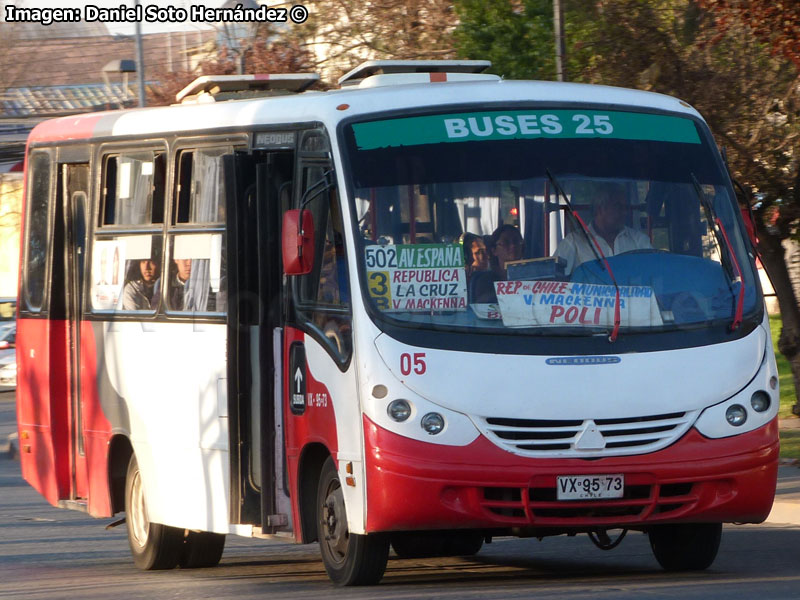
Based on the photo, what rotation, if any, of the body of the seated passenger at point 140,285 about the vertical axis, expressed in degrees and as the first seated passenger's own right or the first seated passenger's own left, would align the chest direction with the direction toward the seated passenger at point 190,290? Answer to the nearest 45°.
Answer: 0° — they already face them

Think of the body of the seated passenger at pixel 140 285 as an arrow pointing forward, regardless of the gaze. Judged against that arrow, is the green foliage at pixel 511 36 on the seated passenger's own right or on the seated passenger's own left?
on the seated passenger's own left

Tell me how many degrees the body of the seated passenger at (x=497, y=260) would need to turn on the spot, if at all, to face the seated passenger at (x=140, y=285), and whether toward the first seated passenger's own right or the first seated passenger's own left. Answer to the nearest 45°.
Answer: approximately 180°

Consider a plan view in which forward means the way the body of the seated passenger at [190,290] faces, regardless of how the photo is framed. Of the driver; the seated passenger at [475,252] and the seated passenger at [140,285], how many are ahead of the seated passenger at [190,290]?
2
